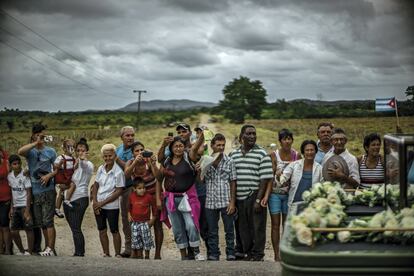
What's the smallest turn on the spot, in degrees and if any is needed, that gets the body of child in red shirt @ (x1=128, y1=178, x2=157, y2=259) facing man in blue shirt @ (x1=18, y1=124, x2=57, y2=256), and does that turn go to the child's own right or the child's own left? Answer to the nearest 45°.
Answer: approximately 90° to the child's own right

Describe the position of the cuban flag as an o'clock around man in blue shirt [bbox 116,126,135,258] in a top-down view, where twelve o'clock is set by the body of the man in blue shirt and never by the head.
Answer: The cuban flag is roughly at 10 o'clock from the man in blue shirt.

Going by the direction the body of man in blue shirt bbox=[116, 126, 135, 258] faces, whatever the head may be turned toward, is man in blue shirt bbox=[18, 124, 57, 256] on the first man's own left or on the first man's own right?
on the first man's own right

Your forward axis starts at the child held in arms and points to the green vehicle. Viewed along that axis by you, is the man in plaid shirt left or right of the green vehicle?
left

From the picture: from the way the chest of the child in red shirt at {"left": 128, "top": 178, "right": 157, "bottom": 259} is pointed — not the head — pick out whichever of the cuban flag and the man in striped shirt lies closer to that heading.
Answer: the man in striped shirt

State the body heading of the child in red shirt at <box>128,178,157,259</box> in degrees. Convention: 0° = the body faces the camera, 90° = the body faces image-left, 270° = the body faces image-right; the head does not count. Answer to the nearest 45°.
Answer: approximately 0°

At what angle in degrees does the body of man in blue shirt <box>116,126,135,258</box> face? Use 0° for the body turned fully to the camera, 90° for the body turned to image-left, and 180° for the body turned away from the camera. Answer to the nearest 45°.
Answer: approximately 315°
